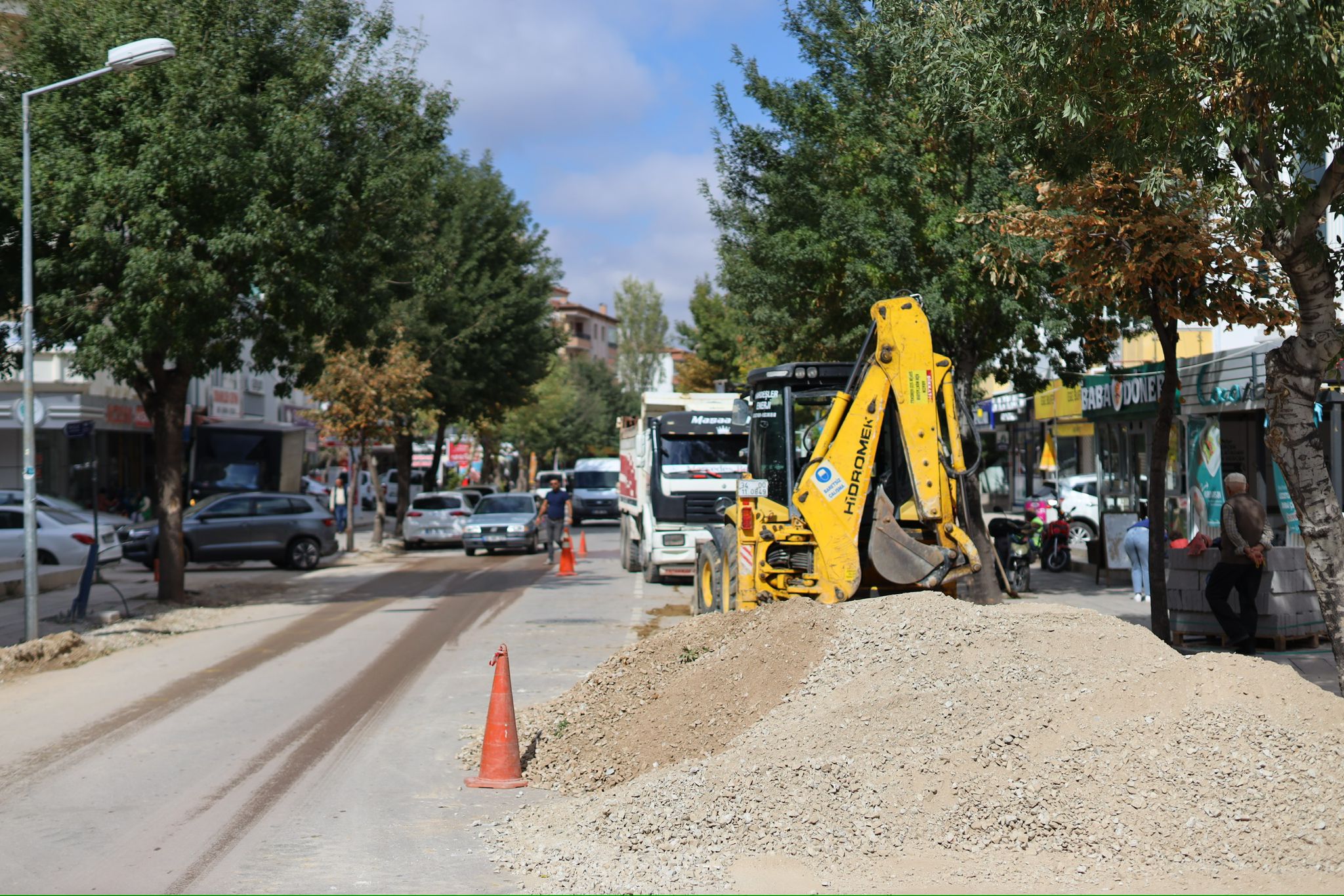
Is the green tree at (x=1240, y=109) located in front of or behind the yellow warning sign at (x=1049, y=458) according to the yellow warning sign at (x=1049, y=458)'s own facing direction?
in front

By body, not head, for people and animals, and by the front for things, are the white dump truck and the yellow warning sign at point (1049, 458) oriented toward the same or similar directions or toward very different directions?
same or similar directions

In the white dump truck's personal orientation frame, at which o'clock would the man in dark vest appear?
The man in dark vest is roughly at 11 o'clock from the white dump truck.

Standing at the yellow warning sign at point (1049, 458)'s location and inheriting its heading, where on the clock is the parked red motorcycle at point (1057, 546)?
The parked red motorcycle is roughly at 12 o'clock from the yellow warning sign.

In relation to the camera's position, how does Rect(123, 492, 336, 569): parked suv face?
facing to the left of the viewer

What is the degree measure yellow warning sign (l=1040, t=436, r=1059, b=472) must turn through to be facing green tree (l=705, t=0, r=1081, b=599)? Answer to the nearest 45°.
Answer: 0° — it already faces it

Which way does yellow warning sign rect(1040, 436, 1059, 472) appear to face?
toward the camera

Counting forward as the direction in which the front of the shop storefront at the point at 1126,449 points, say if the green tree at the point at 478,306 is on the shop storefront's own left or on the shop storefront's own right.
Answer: on the shop storefront's own right

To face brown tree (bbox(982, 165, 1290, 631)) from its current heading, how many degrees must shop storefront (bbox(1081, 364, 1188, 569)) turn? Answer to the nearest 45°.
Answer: approximately 45° to its left

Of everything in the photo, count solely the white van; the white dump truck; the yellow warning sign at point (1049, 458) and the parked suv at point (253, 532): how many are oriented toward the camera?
3

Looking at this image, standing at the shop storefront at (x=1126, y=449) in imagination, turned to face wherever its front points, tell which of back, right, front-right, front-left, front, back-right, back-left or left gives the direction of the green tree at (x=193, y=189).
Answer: front

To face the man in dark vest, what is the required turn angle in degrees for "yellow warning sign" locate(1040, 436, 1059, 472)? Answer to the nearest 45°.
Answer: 0° — it already faces them

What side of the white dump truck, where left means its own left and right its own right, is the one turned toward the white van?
back

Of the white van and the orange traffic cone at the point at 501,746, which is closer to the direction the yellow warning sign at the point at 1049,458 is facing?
the orange traffic cone
